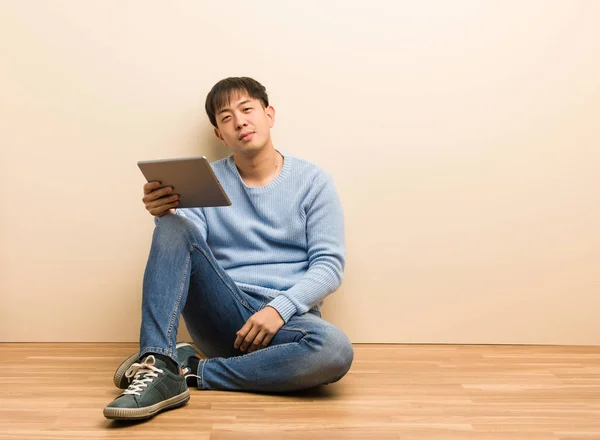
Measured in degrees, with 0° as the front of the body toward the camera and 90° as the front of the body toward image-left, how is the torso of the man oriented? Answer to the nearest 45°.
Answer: approximately 45°
